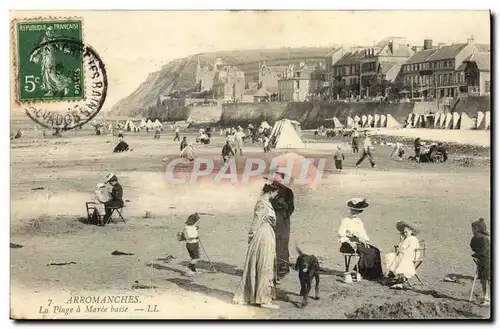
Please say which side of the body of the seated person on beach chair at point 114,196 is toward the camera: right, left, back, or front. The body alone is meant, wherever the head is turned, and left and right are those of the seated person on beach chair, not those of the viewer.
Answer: left

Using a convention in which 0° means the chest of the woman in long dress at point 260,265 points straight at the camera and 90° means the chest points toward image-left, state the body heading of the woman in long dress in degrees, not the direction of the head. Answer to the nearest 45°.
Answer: approximately 270°

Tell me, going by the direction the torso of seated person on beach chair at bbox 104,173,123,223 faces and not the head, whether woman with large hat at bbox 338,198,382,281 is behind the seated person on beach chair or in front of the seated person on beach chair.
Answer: behind

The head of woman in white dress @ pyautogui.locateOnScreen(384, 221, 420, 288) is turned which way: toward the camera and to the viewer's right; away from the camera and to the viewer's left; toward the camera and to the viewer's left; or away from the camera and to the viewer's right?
toward the camera and to the viewer's left

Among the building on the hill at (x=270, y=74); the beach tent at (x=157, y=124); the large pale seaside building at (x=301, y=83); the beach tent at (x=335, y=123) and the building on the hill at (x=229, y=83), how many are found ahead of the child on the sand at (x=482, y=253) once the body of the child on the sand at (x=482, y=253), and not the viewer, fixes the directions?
5

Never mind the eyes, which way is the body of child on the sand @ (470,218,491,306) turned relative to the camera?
to the viewer's left

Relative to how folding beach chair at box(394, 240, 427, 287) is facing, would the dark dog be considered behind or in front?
in front

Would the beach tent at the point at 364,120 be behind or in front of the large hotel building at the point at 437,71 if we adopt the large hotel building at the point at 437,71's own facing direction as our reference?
in front
